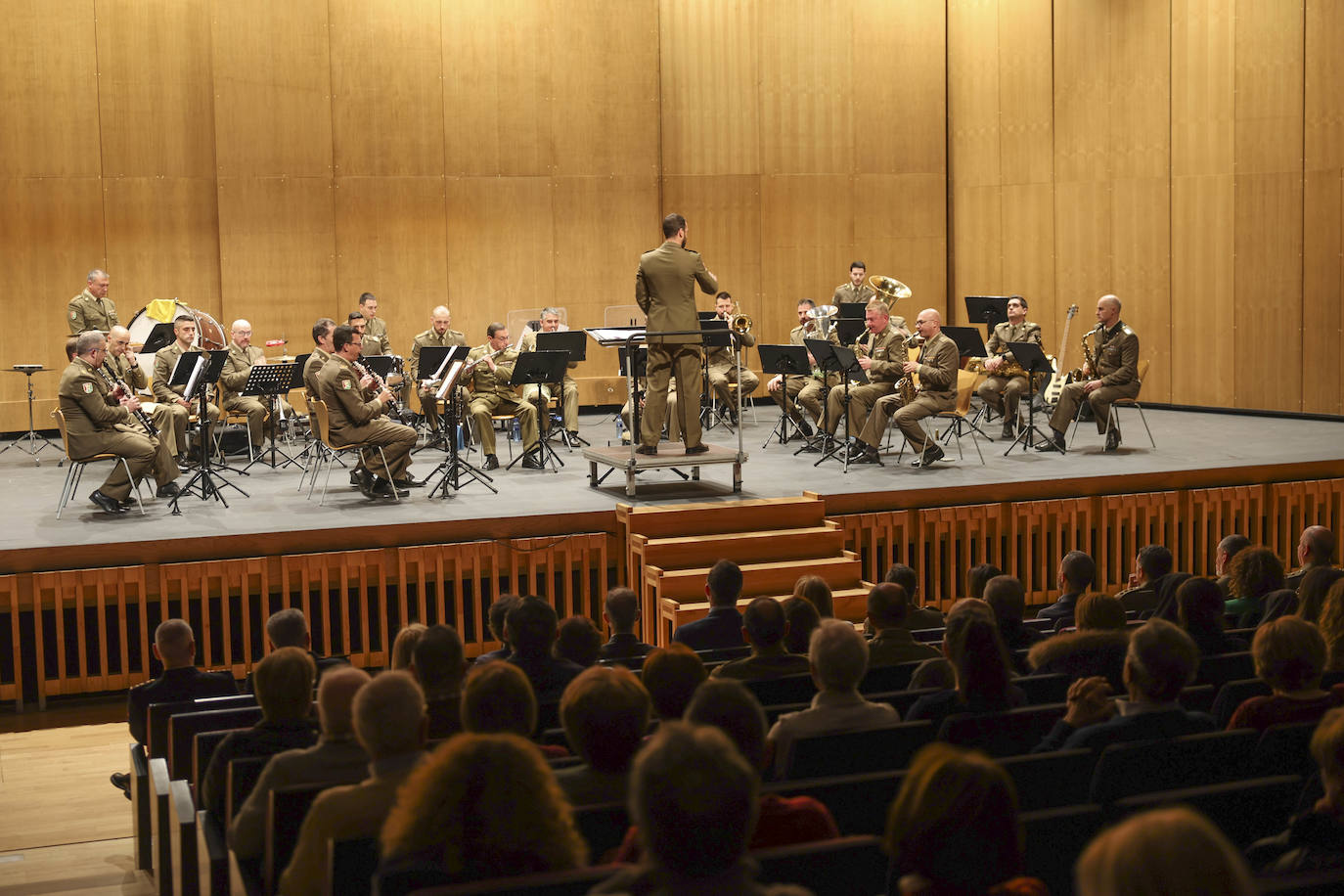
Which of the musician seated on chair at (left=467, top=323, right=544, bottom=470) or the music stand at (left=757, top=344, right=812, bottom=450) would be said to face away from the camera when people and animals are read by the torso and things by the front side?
the music stand

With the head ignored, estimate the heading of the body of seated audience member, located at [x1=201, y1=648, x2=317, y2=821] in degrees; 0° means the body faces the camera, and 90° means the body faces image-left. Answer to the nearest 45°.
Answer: approximately 180°

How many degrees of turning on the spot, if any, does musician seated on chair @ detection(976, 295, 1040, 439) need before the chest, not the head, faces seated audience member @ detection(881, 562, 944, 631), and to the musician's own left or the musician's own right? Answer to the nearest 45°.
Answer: approximately 45° to the musician's own left

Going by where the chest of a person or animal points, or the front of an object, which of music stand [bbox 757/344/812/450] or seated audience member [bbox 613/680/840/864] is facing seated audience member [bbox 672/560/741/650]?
seated audience member [bbox 613/680/840/864]

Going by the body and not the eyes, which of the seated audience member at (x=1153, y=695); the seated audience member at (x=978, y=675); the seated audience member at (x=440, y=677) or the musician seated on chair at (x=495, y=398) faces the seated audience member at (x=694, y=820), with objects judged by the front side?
the musician seated on chair

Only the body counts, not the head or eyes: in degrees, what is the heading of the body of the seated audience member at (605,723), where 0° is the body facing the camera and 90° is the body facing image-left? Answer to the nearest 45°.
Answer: approximately 180°

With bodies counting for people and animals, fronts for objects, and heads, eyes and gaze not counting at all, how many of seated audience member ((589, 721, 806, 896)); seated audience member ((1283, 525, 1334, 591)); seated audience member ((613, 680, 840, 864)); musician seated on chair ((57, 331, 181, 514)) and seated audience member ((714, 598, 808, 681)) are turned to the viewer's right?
1

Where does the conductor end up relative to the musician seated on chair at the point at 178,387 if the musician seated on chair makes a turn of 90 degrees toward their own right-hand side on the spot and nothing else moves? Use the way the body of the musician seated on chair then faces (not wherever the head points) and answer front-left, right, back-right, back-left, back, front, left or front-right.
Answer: left

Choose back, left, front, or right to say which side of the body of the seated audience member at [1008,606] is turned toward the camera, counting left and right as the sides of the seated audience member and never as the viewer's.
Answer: back

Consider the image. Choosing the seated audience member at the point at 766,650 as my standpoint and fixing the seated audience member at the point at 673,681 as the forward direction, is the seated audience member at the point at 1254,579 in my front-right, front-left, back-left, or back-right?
back-left

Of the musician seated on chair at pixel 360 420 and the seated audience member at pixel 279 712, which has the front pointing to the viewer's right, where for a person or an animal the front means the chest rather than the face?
the musician seated on chair

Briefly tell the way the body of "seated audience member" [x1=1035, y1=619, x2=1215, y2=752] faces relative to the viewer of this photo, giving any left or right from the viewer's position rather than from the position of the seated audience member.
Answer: facing away from the viewer and to the left of the viewer

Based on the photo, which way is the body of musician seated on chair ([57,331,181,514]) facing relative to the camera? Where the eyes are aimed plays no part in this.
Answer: to the viewer's right

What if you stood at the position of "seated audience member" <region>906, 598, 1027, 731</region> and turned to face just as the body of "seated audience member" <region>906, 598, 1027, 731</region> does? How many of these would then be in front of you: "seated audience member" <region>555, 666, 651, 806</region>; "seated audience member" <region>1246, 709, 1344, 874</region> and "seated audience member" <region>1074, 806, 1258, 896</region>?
0

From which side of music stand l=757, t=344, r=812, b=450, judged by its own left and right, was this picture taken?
back

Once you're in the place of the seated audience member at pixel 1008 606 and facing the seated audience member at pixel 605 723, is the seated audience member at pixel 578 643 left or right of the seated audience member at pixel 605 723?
right

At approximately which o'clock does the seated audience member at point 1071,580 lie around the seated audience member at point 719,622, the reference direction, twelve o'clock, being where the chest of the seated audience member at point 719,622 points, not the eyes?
the seated audience member at point 1071,580 is roughly at 3 o'clock from the seated audience member at point 719,622.

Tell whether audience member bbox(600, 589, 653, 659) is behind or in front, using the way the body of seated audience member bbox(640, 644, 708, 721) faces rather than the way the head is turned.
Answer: in front

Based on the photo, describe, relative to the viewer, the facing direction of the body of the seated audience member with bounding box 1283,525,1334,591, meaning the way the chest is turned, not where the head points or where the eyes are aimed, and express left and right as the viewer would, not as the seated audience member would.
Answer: facing away from the viewer and to the left of the viewer

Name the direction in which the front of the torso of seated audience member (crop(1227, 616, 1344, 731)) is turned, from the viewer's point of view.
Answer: away from the camera

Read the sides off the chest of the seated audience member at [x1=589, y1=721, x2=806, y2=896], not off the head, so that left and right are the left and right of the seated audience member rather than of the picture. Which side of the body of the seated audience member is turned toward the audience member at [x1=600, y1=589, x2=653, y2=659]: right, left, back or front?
front
